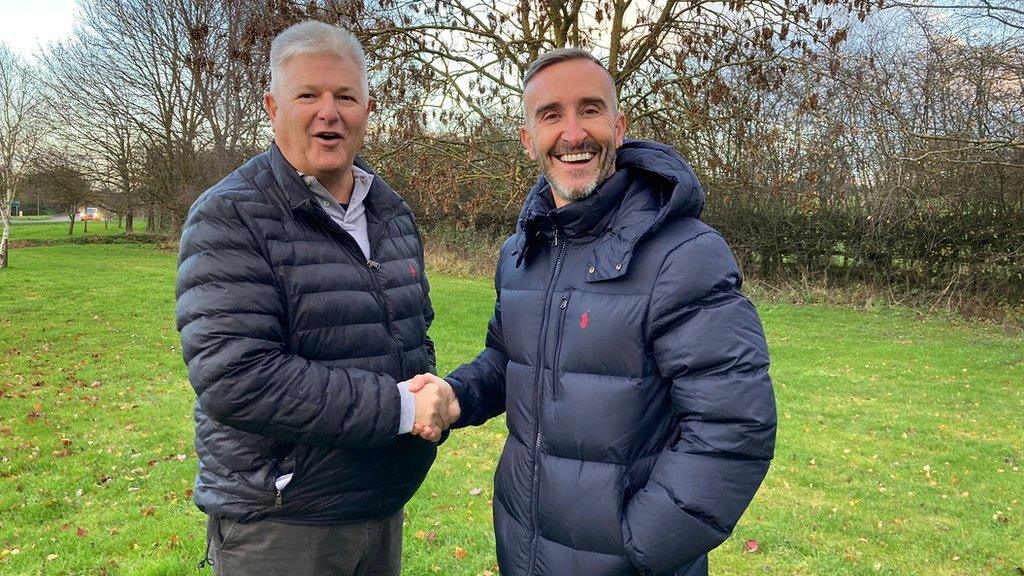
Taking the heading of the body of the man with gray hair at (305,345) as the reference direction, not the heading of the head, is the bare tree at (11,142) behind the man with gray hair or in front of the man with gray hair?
behind

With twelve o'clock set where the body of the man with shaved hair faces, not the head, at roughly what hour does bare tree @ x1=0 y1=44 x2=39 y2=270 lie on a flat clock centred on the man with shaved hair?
The bare tree is roughly at 3 o'clock from the man with shaved hair.

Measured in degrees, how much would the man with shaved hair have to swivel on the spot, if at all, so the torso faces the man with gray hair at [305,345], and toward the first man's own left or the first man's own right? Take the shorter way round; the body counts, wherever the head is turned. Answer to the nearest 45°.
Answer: approximately 45° to the first man's own right

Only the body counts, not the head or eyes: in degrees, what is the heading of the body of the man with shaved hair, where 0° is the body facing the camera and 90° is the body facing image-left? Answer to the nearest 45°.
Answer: approximately 45°

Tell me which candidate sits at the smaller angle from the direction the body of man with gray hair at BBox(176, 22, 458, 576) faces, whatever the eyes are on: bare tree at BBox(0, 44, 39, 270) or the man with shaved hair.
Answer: the man with shaved hair

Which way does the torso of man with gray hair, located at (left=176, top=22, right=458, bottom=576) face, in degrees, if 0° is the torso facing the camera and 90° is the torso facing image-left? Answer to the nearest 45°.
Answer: approximately 315°
